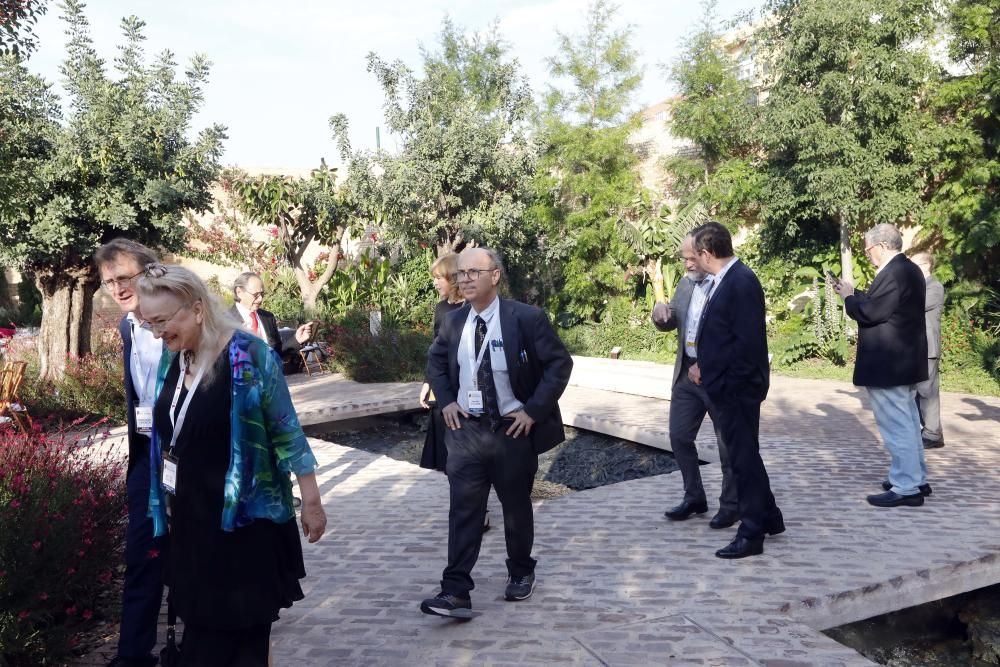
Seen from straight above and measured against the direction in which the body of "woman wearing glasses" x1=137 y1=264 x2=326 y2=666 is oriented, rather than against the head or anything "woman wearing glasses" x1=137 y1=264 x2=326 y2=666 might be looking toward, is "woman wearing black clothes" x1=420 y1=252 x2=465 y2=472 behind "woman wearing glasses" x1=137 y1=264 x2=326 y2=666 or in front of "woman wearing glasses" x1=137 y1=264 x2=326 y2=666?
behind

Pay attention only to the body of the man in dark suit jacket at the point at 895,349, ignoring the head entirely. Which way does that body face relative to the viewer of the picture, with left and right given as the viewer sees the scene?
facing to the left of the viewer

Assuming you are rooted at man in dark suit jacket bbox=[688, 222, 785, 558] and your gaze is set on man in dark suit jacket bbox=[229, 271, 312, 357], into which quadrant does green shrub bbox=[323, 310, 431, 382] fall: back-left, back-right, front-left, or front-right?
front-right

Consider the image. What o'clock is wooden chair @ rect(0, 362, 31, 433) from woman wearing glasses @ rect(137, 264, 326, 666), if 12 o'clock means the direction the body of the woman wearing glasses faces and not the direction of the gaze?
The wooden chair is roughly at 4 o'clock from the woman wearing glasses.

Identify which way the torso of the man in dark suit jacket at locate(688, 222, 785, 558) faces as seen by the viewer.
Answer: to the viewer's left

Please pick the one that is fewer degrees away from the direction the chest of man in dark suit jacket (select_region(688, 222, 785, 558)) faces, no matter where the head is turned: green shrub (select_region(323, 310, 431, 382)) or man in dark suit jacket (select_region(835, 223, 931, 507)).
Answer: the green shrub

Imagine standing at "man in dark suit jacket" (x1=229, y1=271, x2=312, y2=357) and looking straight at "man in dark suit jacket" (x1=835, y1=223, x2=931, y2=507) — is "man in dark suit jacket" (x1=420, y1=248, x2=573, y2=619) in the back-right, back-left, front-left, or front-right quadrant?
front-right

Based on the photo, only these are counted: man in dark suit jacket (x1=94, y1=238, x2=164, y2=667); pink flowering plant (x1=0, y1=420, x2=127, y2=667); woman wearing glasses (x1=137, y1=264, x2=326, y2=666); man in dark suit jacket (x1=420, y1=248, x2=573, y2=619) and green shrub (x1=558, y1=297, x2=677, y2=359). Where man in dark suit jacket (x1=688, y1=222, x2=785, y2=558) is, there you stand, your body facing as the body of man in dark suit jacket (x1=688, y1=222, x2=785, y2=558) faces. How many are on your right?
1

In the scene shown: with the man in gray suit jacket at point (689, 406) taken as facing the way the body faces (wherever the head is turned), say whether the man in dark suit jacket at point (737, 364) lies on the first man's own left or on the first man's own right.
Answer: on the first man's own left

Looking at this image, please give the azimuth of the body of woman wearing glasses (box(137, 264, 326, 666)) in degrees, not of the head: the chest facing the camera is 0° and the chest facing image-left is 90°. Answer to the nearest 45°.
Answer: approximately 45°

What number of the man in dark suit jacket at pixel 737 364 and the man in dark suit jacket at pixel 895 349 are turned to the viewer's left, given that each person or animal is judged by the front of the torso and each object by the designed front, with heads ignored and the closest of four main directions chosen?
2

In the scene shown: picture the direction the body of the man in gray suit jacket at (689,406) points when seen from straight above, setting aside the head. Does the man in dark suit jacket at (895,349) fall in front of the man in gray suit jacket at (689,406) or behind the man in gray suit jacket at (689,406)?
behind

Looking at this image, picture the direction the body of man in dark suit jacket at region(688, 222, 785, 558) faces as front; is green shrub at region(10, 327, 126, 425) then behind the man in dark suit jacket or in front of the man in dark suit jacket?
in front

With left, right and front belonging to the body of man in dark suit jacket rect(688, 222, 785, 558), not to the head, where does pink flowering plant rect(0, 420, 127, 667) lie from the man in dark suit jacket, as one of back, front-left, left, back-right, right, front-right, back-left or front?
front-left

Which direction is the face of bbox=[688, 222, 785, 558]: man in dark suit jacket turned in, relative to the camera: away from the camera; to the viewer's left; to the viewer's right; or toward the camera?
to the viewer's left
